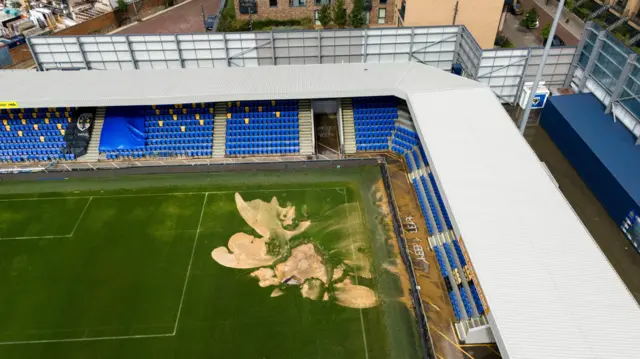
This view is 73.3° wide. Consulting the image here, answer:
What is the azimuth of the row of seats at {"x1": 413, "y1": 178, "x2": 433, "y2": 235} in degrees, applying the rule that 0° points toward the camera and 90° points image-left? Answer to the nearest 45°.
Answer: approximately 90°

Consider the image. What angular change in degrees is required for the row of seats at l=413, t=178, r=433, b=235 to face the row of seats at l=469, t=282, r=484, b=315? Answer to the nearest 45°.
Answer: approximately 135° to its left

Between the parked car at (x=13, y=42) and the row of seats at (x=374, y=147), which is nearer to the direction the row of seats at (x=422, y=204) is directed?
the parked car

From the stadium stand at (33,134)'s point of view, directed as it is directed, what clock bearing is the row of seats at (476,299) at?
The row of seats is roughly at 11 o'clock from the stadium stand.

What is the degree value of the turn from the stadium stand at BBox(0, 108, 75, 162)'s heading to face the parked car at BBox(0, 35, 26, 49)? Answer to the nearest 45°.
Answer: approximately 180°

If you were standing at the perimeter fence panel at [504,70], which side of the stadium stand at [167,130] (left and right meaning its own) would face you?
left

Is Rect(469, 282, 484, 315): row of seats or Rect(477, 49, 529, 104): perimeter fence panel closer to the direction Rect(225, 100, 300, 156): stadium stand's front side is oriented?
the row of seats

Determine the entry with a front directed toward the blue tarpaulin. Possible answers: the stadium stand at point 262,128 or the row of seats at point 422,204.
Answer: the row of seats

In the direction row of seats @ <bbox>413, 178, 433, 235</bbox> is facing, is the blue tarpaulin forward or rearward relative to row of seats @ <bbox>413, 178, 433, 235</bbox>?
forward

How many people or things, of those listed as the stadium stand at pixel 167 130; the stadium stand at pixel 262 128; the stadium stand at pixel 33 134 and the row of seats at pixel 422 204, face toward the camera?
3

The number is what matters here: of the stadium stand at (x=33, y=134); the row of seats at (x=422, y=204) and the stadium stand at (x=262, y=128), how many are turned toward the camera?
2

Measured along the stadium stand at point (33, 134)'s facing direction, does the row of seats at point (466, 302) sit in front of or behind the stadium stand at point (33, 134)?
in front

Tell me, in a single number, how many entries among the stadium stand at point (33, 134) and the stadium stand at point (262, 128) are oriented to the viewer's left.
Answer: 0

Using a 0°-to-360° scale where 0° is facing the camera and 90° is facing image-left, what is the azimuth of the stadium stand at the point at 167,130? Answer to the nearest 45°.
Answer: approximately 0°

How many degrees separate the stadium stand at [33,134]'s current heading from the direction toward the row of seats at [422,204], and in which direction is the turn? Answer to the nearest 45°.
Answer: approximately 45° to its left

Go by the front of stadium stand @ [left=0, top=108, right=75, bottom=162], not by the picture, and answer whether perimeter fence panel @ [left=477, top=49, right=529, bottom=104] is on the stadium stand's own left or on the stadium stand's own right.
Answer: on the stadium stand's own left
